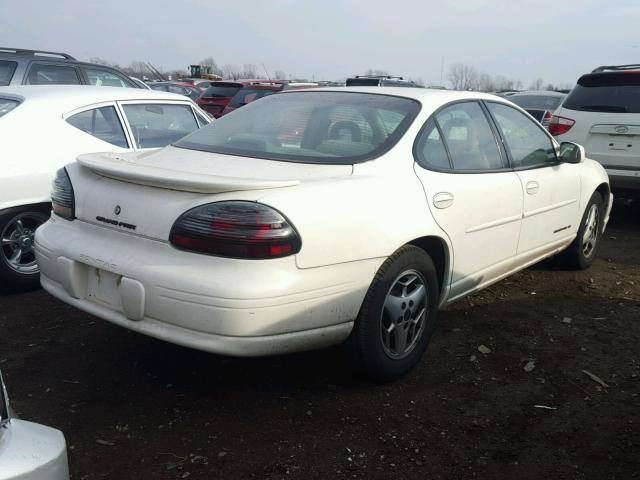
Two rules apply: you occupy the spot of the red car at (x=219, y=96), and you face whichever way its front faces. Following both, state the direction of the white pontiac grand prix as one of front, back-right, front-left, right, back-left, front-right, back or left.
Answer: back-right

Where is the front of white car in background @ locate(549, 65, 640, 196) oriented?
away from the camera

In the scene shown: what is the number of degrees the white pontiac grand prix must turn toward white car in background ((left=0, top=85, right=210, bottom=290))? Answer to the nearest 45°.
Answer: approximately 90° to its left

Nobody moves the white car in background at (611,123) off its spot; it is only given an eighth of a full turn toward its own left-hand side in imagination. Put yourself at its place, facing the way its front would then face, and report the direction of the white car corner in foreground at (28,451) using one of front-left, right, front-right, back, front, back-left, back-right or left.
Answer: back-left

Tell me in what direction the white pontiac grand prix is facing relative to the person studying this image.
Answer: facing away from the viewer and to the right of the viewer

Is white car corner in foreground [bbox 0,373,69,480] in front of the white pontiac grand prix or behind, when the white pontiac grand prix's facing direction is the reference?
behind

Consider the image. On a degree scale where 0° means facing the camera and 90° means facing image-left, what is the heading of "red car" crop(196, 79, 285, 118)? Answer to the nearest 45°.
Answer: approximately 225°

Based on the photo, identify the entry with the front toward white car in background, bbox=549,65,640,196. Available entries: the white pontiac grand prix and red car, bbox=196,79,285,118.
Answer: the white pontiac grand prix

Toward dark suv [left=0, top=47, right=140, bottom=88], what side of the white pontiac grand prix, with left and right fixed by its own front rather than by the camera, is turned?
left

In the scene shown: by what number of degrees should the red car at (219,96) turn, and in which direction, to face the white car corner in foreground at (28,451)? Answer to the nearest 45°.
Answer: approximately 135° to its right
